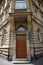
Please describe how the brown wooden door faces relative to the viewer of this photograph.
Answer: facing the viewer
